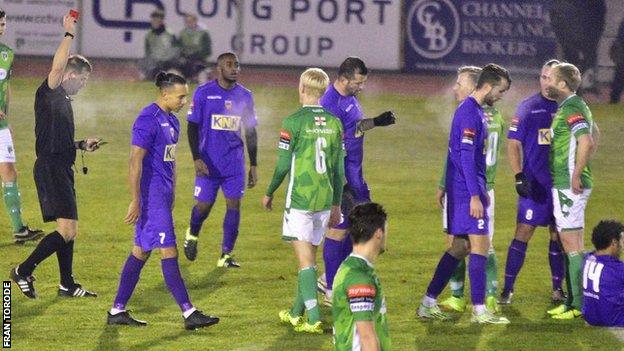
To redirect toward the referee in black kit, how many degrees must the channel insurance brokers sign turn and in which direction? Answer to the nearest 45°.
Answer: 0° — it already faces them

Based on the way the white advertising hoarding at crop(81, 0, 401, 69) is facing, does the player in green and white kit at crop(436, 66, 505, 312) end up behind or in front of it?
in front

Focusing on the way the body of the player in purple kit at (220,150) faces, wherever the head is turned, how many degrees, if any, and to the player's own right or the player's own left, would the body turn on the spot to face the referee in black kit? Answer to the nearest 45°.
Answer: approximately 45° to the player's own right

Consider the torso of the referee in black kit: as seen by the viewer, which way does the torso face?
to the viewer's right

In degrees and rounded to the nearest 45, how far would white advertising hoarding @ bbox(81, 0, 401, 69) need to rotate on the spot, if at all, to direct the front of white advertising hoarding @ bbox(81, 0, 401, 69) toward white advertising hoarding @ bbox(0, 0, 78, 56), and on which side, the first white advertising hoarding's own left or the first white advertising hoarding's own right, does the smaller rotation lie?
approximately 90° to the first white advertising hoarding's own right

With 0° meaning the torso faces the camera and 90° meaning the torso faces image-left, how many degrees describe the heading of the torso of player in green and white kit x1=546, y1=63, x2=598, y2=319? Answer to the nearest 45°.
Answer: approximately 90°

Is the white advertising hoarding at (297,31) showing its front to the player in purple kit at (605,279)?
yes

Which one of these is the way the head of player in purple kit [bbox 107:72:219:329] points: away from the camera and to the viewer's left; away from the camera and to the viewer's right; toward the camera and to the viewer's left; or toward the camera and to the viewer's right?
toward the camera and to the viewer's right
